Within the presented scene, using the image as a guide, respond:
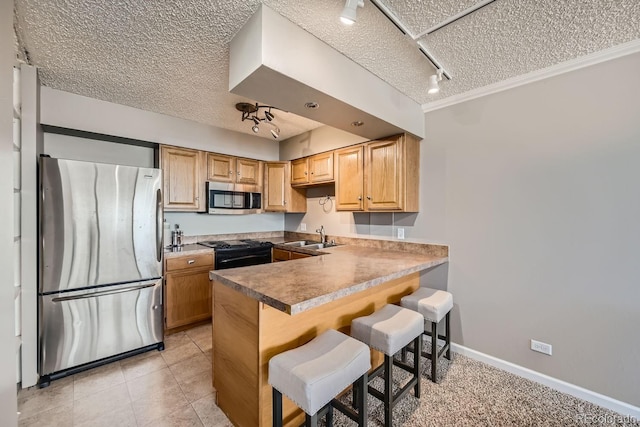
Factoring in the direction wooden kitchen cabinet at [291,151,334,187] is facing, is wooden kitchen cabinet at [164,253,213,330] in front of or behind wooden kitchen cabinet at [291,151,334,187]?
in front

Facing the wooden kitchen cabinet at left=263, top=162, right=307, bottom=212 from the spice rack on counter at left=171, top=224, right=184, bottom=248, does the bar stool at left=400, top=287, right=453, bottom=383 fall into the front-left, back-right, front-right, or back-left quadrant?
front-right

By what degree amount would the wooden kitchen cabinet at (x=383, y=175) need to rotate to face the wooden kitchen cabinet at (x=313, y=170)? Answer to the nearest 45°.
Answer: approximately 90° to its right

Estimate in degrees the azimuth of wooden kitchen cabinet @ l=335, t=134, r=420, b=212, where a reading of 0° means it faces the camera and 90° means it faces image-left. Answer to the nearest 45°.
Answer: approximately 45°

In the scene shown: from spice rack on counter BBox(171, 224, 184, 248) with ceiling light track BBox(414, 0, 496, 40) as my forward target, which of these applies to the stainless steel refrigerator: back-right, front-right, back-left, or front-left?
front-right

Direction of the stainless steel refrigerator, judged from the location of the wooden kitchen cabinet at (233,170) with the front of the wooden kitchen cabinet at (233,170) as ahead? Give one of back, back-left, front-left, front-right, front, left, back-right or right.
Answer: right

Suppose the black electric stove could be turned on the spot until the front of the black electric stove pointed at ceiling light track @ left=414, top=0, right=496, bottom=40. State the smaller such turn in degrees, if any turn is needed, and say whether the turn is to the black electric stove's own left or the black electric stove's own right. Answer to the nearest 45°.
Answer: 0° — it already faces it

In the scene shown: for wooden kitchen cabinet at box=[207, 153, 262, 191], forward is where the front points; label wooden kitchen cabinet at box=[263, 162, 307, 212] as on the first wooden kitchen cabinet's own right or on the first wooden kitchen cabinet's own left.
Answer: on the first wooden kitchen cabinet's own left

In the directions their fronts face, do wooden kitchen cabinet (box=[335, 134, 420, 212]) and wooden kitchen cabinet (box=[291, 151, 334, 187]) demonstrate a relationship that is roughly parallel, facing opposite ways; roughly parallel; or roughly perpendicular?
roughly parallel

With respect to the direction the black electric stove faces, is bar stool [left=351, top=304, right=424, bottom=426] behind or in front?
in front

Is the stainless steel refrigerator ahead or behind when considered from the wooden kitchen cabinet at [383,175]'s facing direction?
ahead

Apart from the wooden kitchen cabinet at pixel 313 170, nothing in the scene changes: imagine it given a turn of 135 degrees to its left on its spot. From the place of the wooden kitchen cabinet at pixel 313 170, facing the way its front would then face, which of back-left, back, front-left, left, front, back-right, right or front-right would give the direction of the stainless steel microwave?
back

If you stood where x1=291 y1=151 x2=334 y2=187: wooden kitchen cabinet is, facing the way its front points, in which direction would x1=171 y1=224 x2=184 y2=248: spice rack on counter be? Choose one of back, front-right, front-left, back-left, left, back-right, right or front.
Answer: front-right

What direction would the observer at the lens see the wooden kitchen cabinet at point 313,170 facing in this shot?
facing the viewer and to the left of the viewer

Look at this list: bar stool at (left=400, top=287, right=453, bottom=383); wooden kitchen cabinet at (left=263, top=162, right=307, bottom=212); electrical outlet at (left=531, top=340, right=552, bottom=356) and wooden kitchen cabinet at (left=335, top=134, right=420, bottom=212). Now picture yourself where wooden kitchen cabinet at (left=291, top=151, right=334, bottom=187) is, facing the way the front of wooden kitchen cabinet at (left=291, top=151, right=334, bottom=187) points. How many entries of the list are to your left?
3

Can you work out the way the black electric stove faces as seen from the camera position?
facing the viewer and to the right of the viewer
